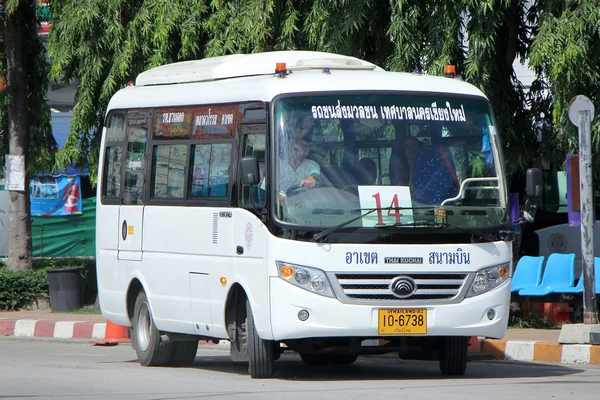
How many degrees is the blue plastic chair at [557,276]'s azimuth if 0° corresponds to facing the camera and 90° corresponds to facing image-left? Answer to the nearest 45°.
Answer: approximately 45°

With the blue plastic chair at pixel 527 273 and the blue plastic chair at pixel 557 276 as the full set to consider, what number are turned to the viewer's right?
0

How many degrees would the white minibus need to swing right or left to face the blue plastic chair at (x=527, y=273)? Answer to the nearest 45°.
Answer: approximately 90° to its left

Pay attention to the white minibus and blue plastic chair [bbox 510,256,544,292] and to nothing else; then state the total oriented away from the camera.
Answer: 0

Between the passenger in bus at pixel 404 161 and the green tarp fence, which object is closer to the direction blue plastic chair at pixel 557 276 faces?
the passenger in bus

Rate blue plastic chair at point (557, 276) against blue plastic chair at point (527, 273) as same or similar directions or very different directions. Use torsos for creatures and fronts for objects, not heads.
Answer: same or similar directions

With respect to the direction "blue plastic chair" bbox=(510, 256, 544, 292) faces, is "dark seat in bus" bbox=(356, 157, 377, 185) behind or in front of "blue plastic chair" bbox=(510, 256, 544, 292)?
in front

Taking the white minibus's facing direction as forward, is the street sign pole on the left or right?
on its left

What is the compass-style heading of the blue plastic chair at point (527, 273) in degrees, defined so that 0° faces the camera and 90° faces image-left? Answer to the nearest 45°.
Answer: approximately 45°

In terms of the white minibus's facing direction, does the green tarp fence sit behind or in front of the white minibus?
behind

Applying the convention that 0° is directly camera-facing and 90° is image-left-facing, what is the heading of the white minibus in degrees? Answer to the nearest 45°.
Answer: approximately 315°

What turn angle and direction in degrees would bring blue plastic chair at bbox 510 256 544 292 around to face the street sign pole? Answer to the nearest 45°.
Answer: approximately 45° to its left
